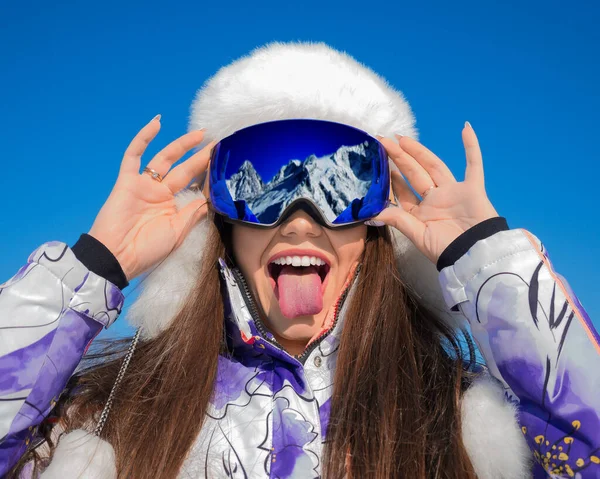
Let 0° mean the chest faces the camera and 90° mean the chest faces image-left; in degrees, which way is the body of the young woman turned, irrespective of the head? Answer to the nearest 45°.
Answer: approximately 0°
